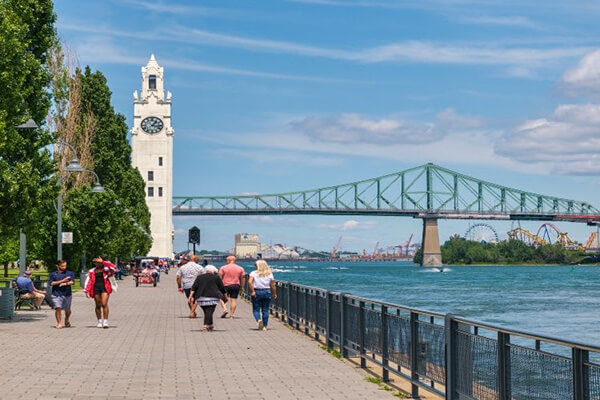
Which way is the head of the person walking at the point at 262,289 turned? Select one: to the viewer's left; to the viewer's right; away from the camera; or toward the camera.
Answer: away from the camera

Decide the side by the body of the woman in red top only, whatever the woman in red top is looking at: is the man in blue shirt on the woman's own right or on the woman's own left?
on the woman's own right

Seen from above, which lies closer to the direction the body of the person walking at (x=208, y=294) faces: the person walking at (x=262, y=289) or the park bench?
the park bench

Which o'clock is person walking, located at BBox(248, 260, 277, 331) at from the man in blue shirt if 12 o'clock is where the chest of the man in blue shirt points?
The person walking is roughly at 10 o'clock from the man in blue shirt.

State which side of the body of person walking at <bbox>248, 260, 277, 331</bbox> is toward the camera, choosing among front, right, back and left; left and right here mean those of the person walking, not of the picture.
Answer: back

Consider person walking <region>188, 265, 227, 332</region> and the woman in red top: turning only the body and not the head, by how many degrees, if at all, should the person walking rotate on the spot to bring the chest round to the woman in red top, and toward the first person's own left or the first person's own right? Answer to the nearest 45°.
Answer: approximately 90° to the first person's own left

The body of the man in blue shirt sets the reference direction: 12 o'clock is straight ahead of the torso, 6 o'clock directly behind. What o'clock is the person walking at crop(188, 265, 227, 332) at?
The person walking is roughly at 10 o'clock from the man in blue shirt.

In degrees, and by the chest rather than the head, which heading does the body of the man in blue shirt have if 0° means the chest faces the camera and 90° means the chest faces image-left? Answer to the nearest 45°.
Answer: approximately 0°

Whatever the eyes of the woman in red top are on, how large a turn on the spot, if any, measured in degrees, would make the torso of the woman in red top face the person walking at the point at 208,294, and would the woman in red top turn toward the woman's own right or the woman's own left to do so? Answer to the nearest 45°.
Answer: approximately 45° to the woman's own left

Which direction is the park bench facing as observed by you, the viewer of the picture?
facing to the right of the viewer

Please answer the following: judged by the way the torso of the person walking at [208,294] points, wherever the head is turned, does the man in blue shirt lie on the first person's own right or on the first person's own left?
on the first person's own left

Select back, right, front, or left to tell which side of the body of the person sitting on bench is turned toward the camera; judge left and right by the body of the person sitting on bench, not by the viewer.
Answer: right
